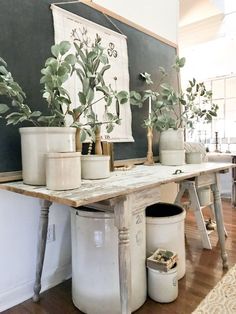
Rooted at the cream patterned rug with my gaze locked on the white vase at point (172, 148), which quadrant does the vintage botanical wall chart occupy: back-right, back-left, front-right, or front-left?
front-left

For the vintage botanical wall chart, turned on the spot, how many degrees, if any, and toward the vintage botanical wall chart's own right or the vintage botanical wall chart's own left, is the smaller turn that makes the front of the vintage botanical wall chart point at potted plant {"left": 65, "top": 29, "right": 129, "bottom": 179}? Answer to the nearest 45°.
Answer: approximately 45° to the vintage botanical wall chart's own right

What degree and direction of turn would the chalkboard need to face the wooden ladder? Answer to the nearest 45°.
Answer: approximately 90° to its left

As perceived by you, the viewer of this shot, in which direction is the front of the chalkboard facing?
facing the viewer and to the right of the viewer

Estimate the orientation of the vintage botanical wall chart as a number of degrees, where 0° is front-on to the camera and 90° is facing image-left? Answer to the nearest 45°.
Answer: approximately 315°
